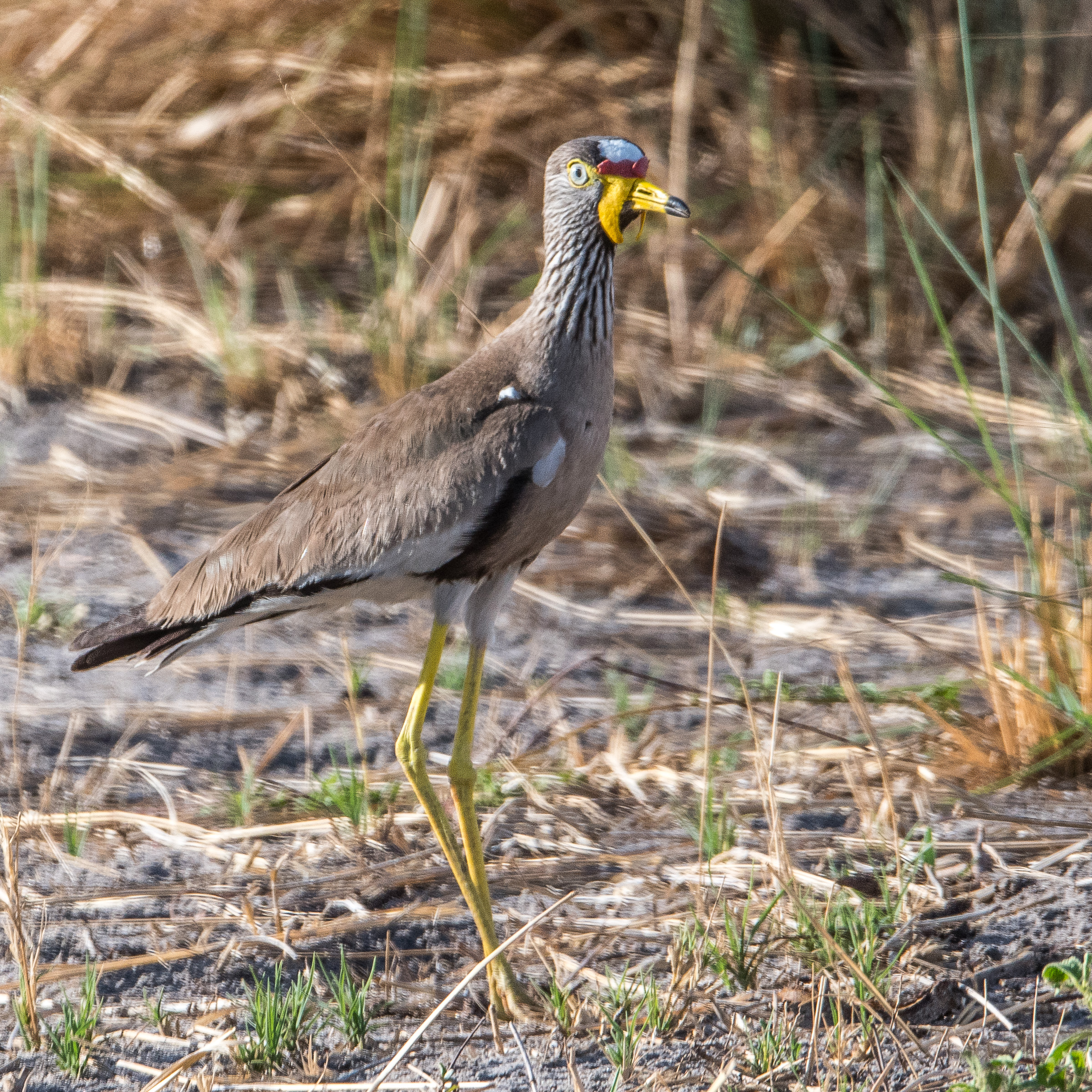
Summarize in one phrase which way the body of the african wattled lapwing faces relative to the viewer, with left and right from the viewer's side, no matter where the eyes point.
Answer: facing to the right of the viewer

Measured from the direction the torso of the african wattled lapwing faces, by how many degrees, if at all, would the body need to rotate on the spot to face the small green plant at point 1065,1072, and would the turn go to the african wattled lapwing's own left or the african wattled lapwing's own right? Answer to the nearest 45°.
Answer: approximately 45° to the african wattled lapwing's own right

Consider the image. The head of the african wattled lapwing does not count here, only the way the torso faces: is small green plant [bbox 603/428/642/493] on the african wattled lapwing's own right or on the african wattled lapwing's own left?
on the african wattled lapwing's own left

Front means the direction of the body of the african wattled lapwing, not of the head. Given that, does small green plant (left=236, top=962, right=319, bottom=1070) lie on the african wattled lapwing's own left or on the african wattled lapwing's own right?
on the african wattled lapwing's own right

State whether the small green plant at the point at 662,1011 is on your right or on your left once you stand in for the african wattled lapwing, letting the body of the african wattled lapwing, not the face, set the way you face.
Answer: on your right

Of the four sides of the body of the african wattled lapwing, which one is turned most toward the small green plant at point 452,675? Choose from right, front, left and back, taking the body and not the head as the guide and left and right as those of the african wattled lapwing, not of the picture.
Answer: left
